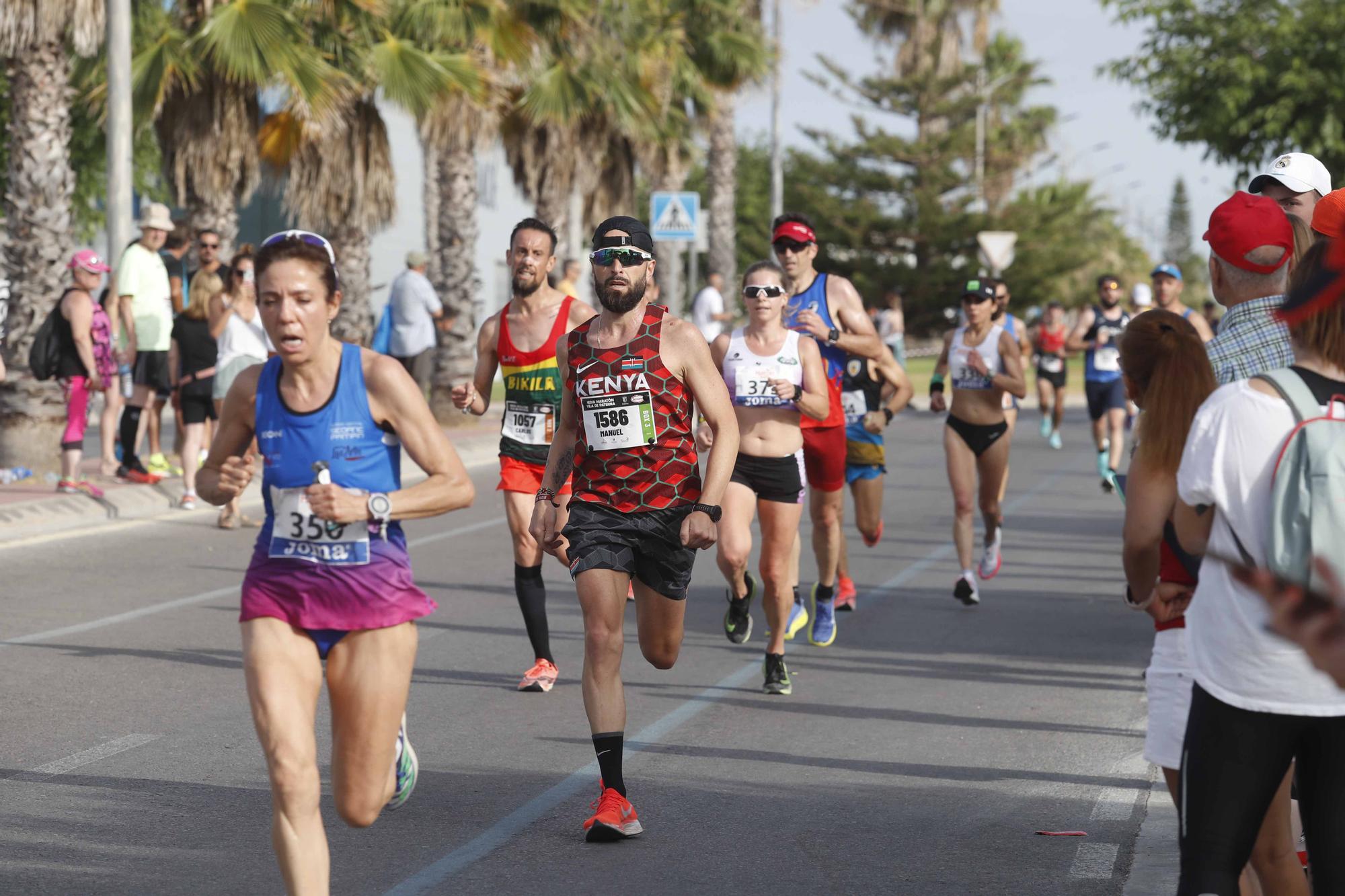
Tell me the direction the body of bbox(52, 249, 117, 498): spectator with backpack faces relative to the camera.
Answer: to the viewer's right

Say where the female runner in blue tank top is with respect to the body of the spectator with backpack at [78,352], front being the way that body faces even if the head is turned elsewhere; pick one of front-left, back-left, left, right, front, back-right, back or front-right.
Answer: right

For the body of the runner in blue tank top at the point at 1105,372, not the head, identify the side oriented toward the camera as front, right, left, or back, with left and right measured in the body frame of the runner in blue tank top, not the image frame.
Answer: front

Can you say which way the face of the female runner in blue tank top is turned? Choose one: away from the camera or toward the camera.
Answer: toward the camera

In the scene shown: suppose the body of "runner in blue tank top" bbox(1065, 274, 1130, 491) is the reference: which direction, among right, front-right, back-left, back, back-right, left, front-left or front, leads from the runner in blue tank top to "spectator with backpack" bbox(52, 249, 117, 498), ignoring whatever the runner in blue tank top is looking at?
front-right

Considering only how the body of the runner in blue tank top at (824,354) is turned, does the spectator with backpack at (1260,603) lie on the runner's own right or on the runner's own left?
on the runner's own left

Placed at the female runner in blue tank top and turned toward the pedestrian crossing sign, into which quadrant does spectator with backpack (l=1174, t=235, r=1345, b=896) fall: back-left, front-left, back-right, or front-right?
back-right

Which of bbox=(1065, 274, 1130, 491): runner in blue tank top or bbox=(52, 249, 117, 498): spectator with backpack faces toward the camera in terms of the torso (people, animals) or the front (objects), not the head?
the runner in blue tank top

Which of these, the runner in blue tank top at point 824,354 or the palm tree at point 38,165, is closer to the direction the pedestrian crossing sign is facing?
the runner in blue tank top

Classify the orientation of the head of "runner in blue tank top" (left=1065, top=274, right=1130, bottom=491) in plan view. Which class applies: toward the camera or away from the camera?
toward the camera

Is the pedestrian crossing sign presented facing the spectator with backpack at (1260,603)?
yes

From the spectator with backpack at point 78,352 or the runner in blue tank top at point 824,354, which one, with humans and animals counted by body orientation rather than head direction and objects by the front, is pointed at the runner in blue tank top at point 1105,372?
the spectator with backpack

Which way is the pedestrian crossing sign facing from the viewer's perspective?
toward the camera
